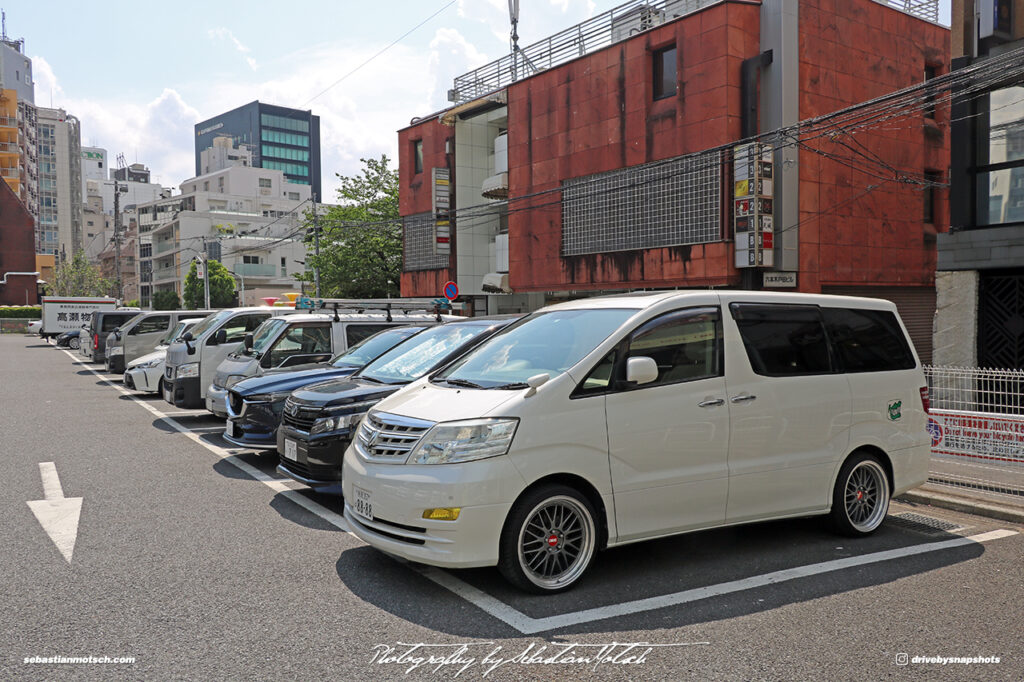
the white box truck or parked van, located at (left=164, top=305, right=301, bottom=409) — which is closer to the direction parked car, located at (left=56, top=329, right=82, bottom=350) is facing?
the parked van

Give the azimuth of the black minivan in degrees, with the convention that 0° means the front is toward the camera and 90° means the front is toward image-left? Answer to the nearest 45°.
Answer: approximately 45°

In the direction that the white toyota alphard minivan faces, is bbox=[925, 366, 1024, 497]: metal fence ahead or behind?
behind

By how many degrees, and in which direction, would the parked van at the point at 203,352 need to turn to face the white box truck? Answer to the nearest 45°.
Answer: approximately 135° to its right

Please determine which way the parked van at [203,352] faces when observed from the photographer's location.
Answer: facing the viewer and to the left of the viewer

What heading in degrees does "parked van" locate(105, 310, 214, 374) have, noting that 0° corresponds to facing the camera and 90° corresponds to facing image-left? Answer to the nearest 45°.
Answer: approximately 45°

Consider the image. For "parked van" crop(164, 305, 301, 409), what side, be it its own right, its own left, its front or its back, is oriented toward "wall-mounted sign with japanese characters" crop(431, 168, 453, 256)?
back

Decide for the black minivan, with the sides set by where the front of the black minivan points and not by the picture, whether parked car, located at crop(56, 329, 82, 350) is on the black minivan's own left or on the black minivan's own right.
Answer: on the black minivan's own right

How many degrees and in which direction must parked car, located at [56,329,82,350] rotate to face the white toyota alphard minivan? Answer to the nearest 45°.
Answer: approximately 45° to its left

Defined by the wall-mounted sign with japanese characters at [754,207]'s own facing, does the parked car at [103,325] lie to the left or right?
on its right

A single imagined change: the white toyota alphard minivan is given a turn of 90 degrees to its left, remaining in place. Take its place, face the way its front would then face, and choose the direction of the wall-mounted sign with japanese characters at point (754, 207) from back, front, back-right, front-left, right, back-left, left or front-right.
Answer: back-left
